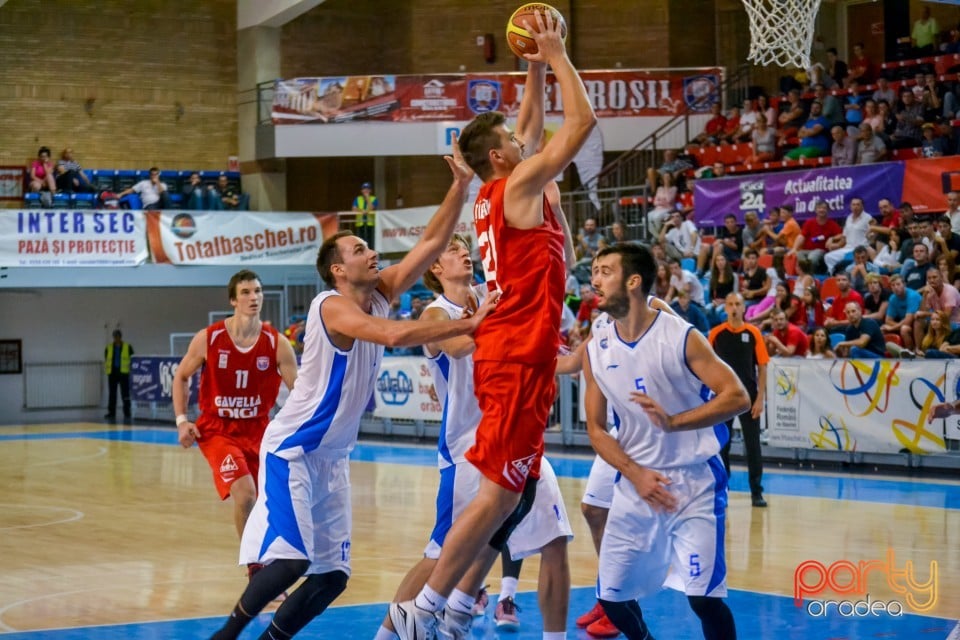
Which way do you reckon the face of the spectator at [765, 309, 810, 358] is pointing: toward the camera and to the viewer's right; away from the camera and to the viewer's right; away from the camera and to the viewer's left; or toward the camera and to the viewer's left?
toward the camera and to the viewer's left

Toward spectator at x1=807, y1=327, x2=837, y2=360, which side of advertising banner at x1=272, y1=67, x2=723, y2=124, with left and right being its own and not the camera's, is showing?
front

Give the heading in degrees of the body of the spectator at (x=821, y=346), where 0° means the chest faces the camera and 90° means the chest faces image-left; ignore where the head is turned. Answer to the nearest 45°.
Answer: approximately 45°

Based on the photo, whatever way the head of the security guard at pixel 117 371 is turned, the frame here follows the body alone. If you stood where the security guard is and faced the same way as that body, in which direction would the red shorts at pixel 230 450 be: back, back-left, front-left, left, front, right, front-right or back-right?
front

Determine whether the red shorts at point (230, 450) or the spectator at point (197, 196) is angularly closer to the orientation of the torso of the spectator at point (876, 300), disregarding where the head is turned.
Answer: the red shorts

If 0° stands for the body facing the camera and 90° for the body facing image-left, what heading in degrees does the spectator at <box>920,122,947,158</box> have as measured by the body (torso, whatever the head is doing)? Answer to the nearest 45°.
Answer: approximately 45°

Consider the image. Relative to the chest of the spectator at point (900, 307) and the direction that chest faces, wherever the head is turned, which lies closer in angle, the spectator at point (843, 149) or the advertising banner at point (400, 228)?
the advertising banner

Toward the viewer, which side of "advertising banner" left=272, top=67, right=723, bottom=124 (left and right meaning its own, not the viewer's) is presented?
front

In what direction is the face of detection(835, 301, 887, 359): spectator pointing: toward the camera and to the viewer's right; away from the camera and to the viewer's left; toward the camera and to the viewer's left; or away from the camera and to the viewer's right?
toward the camera and to the viewer's left

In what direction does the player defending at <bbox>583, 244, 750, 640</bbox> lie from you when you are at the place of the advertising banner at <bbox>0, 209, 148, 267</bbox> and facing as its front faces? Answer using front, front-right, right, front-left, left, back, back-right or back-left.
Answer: front

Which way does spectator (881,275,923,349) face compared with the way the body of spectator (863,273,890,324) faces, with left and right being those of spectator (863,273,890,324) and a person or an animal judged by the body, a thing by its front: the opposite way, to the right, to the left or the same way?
the same way

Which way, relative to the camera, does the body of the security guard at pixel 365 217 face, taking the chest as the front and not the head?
toward the camera

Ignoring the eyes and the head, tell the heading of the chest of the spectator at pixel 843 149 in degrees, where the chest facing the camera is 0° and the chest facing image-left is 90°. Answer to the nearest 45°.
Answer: approximately 45°

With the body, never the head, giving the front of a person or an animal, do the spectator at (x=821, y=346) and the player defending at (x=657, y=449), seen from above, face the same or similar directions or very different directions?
same or similar directions
